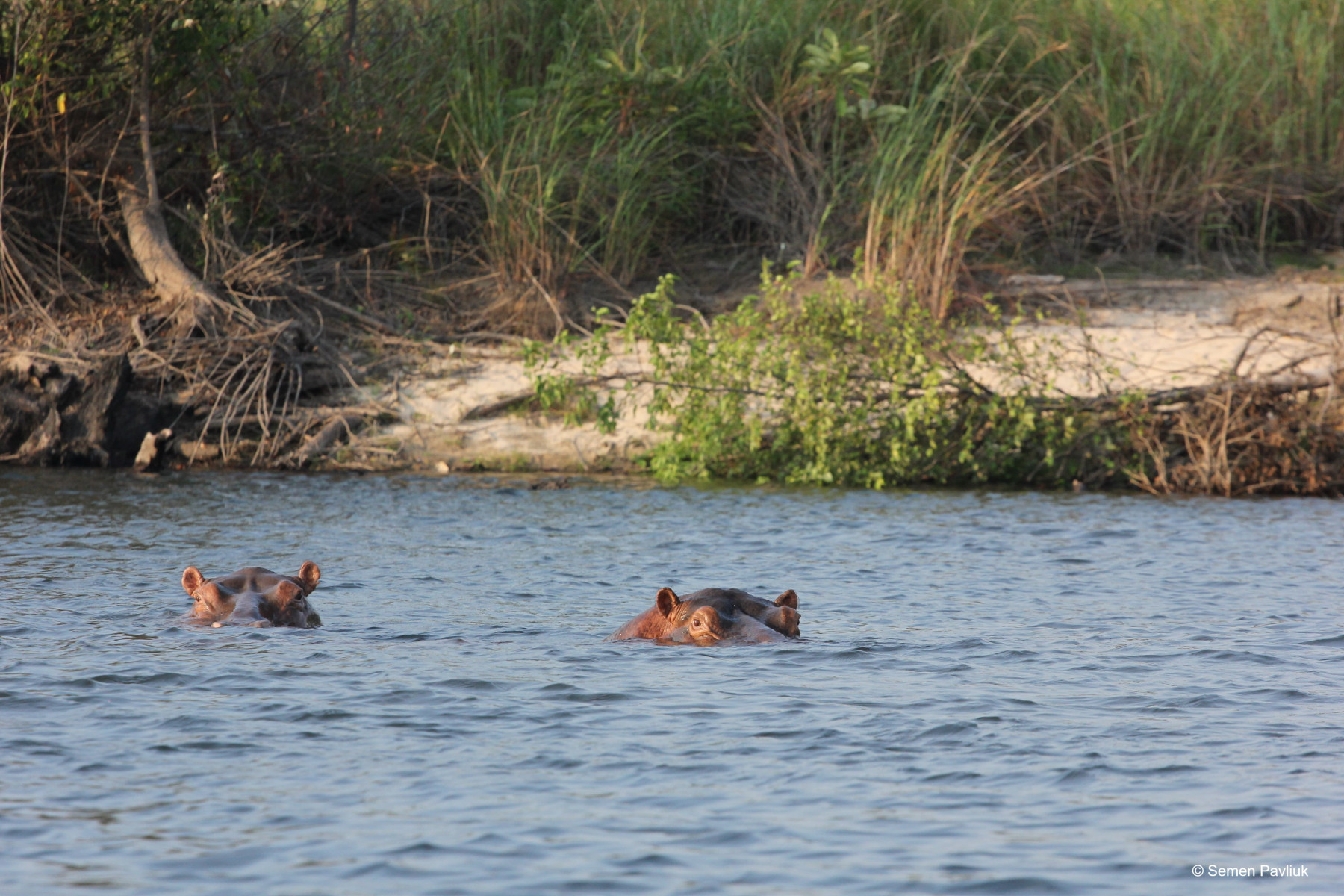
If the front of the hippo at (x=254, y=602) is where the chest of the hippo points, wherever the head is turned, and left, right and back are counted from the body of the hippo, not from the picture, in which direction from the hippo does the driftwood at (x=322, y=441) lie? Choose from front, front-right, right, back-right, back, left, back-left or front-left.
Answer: back

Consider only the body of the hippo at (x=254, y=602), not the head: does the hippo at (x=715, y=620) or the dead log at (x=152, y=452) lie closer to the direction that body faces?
the hippo

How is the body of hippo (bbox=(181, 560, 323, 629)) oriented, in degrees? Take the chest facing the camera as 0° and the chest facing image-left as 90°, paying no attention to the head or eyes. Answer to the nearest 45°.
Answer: approximately 0°

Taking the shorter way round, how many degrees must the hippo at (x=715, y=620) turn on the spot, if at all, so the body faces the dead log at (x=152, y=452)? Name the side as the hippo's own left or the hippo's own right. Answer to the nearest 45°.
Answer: approximately 180°

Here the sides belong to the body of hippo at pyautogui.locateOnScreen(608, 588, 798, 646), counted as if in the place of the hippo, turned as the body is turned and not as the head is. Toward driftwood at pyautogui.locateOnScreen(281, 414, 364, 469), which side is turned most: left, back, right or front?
back

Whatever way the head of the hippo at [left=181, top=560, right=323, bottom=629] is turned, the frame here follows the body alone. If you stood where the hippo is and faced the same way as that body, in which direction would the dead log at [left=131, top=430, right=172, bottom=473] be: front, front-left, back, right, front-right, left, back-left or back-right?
back

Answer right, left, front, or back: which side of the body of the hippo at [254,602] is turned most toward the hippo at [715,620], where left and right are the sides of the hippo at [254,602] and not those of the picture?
left
